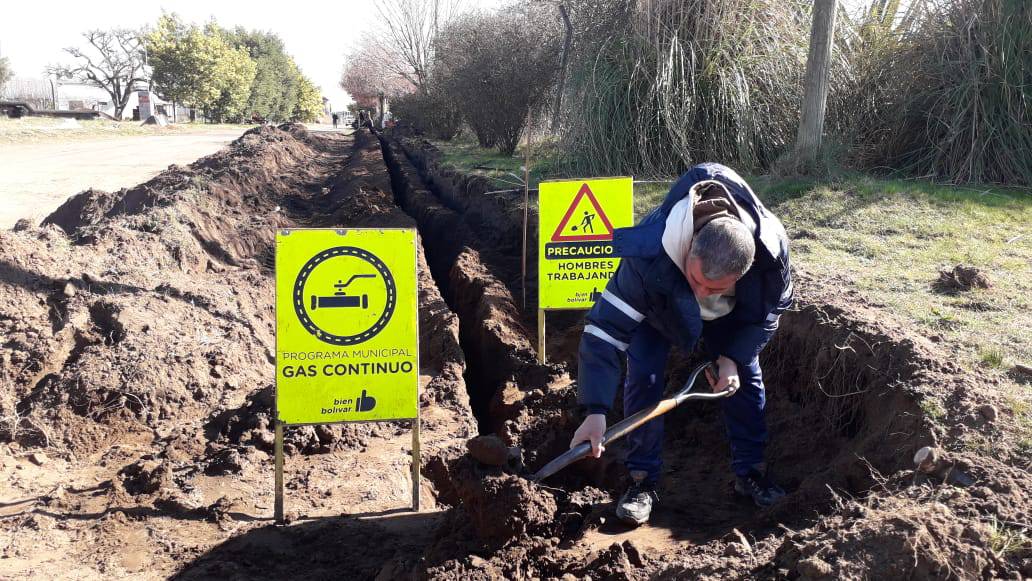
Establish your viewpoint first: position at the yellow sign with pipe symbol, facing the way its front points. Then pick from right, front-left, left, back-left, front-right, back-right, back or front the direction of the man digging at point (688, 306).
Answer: front-left

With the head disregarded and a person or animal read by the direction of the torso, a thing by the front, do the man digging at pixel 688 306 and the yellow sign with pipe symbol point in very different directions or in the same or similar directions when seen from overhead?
same or similar directions

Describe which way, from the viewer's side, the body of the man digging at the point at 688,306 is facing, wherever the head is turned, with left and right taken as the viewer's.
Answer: facing the viewer

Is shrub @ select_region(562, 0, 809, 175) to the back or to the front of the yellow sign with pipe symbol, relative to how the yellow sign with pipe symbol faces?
to the back

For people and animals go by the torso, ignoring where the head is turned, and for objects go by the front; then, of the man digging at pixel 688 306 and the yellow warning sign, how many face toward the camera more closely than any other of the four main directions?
2

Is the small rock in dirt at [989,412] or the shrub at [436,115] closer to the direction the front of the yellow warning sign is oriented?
the small rock in dirt

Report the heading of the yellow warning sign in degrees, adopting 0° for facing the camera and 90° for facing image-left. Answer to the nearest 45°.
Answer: approximately 0°

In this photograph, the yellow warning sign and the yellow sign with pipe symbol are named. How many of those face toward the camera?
2

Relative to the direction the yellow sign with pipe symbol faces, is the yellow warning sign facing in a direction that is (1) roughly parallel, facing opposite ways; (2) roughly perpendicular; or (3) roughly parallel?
roughly parallel

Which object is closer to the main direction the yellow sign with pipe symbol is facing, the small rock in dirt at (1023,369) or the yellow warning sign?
the small rock in dirt

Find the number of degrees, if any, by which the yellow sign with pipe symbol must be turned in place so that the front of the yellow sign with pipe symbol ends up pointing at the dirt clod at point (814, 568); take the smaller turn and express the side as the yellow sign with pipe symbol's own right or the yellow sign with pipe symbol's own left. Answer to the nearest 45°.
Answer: approximately 45° to the yellow sign with pipe symbol's own left

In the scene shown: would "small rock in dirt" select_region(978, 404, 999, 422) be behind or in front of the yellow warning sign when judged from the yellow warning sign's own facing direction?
in front
